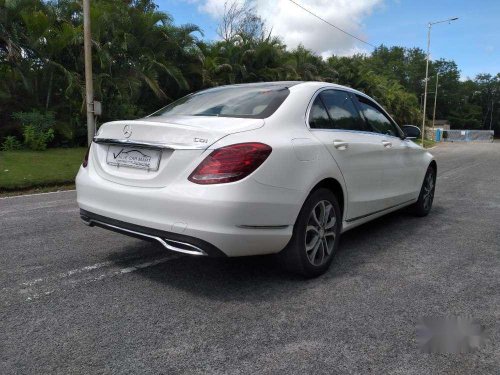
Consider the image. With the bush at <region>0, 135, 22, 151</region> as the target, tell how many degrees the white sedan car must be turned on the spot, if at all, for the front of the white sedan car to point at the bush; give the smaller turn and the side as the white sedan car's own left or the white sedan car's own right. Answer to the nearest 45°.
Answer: approximately 90° to the white sedan car's own left

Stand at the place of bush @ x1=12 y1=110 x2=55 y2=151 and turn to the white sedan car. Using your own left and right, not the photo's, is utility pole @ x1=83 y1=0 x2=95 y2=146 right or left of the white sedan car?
left

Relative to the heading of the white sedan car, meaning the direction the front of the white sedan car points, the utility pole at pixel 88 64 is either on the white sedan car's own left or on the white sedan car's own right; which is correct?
on the white sedan car's own left

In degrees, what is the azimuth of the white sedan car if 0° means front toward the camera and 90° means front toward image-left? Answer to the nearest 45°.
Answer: approximately 225°

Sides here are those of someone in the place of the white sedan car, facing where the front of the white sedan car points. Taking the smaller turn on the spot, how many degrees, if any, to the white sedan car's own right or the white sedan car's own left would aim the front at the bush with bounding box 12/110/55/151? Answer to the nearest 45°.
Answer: approximately 90° to the white sedan car's own left
